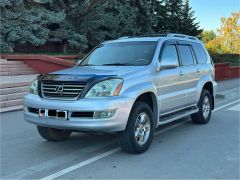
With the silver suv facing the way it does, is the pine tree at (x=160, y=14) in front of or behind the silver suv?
behind

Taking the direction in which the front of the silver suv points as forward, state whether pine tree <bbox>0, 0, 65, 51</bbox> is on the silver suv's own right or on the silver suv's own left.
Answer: on the silver suv's own right

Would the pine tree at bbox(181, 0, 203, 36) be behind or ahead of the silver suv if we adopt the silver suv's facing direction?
behind

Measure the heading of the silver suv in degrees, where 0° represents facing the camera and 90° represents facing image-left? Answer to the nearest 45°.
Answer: approximately 45°

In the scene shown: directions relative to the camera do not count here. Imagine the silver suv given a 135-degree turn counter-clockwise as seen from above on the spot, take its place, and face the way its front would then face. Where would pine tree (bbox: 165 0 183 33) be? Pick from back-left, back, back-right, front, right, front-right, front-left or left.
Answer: left
